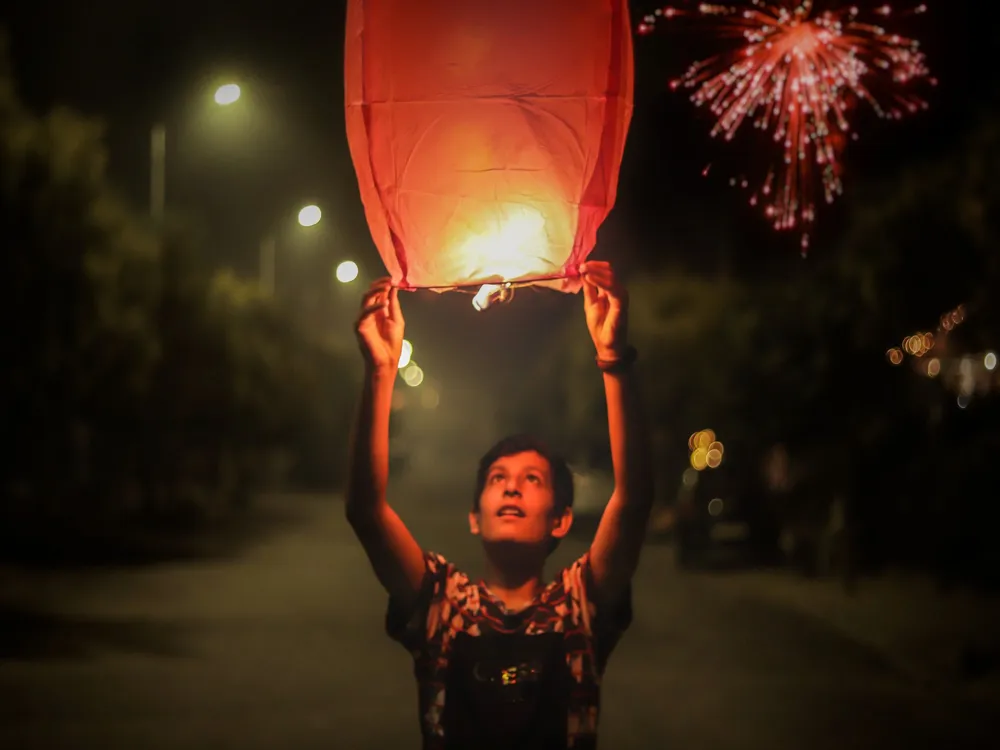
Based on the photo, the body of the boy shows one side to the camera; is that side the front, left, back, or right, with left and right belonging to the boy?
front

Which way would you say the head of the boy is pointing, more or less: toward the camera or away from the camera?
toward the camera

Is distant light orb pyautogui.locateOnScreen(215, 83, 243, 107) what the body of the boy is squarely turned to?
no

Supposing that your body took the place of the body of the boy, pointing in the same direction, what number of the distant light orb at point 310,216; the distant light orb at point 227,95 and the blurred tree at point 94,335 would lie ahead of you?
0

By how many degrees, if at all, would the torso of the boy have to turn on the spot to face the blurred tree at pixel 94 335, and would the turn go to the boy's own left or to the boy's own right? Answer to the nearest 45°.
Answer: approximately 180°

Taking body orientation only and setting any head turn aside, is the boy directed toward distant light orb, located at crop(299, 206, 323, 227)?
no
